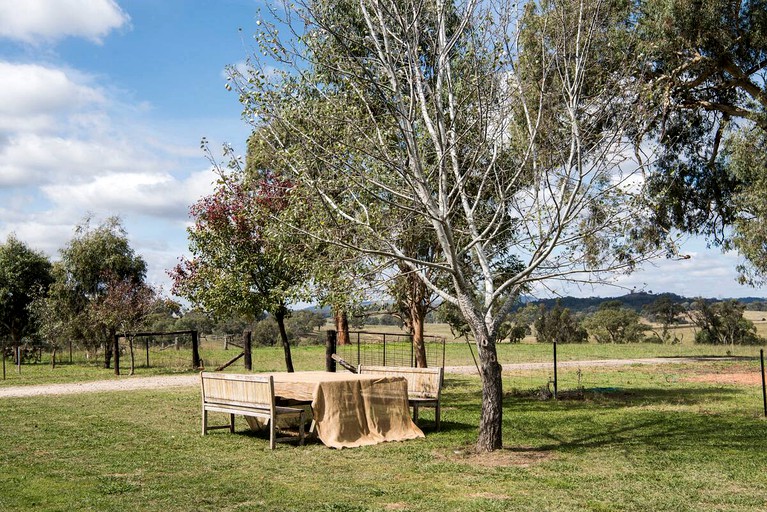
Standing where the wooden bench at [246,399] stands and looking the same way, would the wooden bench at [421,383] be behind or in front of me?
in front

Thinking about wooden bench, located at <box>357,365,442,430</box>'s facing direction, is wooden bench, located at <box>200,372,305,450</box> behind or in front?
in front

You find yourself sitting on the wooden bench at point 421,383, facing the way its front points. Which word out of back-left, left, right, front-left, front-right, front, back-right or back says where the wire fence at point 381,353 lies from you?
back-right

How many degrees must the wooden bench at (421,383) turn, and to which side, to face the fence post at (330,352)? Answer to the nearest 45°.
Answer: approximately 90° to its right

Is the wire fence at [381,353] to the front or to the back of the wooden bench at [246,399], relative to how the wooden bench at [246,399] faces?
to the front

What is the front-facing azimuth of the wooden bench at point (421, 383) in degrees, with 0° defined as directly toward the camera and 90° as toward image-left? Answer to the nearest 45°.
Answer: approximately 45°

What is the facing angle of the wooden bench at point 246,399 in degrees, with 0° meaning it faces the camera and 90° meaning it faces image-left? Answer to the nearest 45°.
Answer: approximately 225°

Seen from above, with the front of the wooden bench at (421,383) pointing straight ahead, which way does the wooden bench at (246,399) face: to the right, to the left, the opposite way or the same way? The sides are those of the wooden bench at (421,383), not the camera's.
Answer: the opposite way
